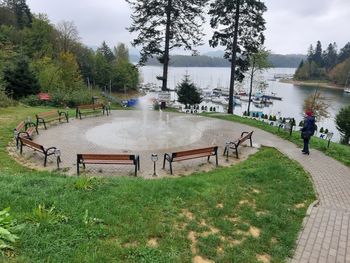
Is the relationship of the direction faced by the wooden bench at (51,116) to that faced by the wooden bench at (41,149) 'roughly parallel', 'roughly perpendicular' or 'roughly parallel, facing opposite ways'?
roughly perpendicular

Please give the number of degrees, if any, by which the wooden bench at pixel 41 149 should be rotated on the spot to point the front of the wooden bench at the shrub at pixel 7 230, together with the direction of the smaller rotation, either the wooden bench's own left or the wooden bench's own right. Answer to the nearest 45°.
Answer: approximately 135° to the wooden bench's own right

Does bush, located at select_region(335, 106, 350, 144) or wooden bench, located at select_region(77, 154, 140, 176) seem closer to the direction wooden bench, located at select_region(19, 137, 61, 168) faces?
the bush

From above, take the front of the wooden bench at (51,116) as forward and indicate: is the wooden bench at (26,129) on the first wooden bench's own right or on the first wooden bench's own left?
on the first wooden bench's own right

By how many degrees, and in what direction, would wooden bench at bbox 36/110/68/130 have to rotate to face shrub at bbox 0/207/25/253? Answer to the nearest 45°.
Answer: approximately 45° to its right

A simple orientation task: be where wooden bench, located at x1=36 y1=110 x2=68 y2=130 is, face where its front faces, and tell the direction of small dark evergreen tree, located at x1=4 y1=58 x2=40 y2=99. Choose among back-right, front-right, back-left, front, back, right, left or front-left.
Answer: back-left

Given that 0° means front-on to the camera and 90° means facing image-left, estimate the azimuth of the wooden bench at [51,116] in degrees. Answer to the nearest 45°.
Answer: approximately 315°

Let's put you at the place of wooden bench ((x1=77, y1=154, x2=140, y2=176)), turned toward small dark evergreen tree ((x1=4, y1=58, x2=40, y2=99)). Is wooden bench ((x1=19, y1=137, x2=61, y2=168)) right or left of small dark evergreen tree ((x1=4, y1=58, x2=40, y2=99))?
left

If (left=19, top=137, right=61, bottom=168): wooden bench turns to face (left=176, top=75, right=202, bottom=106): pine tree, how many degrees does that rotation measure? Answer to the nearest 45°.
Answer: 0° — it already faces it

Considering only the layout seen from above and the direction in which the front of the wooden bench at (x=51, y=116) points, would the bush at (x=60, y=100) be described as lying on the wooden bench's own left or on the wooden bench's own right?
on the wooden bench's own left
